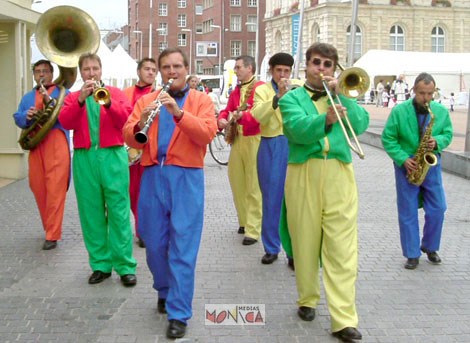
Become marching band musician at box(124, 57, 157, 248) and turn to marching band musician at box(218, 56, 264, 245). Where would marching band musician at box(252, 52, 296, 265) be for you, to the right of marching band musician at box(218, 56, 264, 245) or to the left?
right

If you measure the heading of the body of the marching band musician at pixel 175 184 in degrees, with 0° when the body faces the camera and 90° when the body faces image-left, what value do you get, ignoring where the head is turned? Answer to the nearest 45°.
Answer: approximately 0°

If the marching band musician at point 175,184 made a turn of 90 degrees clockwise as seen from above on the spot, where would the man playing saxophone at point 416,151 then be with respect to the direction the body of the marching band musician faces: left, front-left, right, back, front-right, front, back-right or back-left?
back-right

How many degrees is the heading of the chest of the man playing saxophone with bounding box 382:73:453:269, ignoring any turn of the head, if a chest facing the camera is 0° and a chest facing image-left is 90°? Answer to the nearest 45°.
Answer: approximately 0°

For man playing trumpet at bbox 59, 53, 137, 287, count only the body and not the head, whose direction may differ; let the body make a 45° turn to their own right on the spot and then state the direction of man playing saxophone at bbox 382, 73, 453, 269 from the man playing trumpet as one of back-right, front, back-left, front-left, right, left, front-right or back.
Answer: back-left

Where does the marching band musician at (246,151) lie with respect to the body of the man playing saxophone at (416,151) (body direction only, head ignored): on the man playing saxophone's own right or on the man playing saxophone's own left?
on the man playing saxophone's own right
